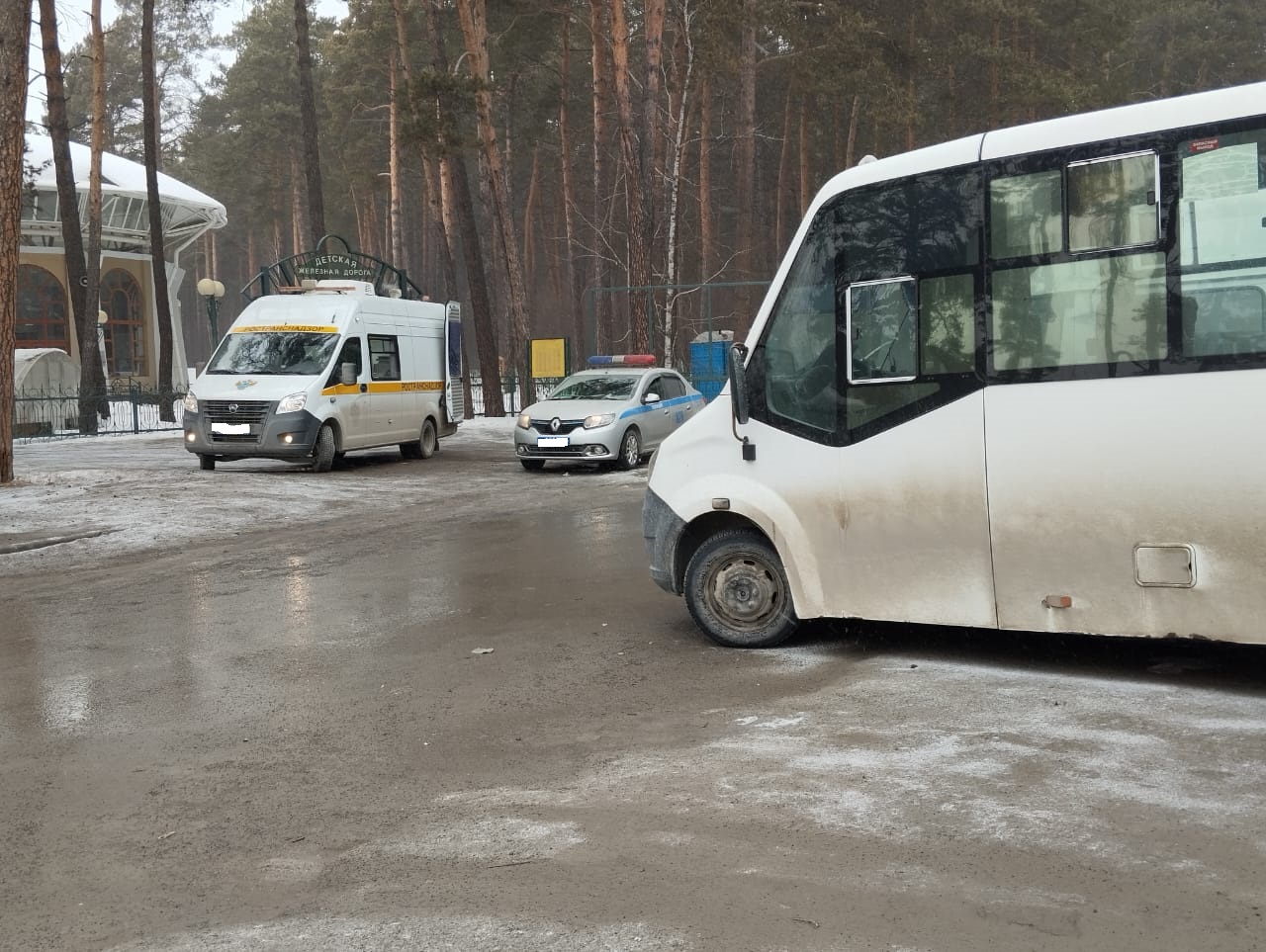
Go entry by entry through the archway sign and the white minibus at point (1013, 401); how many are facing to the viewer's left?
1

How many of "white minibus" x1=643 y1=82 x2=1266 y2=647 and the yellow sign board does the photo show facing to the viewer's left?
1

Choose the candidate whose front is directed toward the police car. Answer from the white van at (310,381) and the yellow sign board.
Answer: the yellow sign board

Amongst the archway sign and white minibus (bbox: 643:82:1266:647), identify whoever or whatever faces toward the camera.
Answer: the archway sign

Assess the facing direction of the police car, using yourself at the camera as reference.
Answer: facing the viewer and to the left of the viewer

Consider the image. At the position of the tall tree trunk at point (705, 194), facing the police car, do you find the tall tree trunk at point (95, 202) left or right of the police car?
right

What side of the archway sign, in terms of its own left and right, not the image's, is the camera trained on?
front

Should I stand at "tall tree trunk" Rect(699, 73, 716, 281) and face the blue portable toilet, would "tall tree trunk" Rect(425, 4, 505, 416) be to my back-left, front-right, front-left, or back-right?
front-right

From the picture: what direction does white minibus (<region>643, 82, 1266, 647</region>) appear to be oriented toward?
to the viewer's left

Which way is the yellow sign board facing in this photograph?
toward the camera

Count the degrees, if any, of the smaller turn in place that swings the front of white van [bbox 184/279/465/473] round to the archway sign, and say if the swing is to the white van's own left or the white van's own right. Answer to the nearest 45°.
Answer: approximately 135° to the white van's own right

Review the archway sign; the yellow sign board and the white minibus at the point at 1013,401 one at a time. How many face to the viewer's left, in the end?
1

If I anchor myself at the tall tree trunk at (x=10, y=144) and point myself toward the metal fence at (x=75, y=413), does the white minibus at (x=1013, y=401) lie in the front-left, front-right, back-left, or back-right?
back-right

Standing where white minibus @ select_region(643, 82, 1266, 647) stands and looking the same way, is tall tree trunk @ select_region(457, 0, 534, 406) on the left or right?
on its right

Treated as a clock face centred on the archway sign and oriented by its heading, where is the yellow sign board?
The yellow sign board is roughly at 9 o'clock from the archway sign.

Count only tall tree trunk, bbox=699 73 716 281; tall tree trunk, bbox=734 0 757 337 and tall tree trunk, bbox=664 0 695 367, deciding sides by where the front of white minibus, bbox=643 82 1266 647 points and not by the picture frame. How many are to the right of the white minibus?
3
